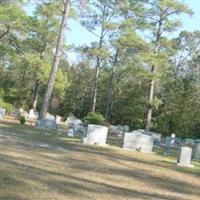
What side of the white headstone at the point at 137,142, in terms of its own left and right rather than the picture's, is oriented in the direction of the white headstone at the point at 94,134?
right

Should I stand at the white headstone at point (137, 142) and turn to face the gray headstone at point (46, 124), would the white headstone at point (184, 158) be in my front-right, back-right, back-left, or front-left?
back-left

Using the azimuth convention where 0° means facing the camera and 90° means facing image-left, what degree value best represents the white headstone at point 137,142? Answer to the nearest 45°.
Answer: approximately 0°

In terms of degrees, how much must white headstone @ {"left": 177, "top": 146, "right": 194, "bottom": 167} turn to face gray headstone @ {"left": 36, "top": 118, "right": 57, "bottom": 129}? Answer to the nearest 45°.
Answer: approximately 135° to its right

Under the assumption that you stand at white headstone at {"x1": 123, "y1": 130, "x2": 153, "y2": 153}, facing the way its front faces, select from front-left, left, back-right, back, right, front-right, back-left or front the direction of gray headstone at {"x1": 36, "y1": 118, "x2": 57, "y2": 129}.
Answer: back-right

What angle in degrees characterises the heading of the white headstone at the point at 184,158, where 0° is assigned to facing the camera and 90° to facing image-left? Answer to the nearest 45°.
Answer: approximately 0°

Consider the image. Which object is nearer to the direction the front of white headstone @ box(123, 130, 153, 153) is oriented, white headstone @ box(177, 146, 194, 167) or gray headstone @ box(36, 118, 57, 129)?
the white headstone

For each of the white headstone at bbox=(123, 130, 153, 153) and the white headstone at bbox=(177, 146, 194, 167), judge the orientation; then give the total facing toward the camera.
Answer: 2

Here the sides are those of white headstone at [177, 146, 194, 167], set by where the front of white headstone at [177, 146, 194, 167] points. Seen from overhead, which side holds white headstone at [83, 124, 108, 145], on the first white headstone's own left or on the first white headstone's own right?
on the first white headstone's own right
